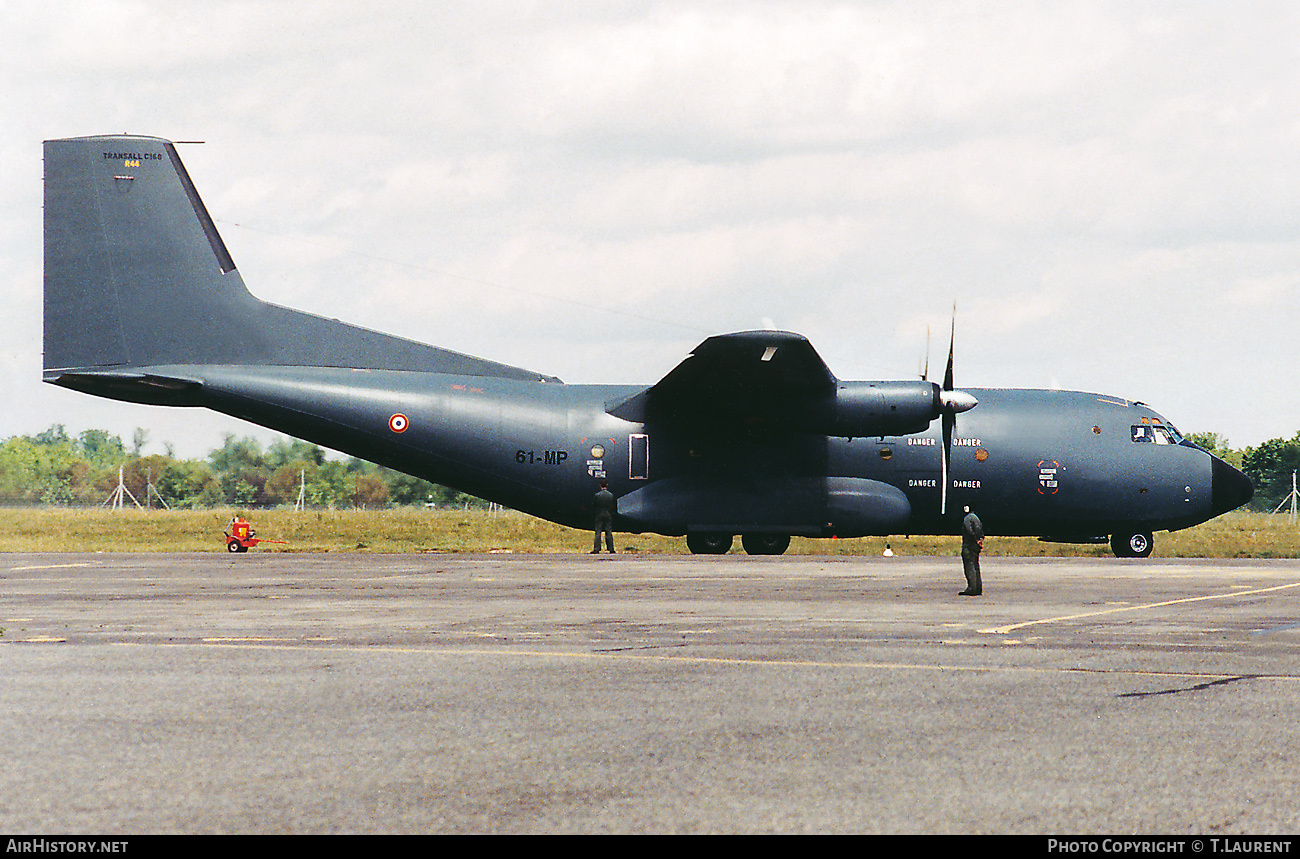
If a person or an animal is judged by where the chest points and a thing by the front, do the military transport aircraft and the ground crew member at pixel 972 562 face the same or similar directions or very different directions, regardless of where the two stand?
very different directions

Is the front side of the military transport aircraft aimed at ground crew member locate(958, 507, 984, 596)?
no

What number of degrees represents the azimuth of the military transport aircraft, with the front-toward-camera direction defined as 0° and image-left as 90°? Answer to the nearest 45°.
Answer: approximately 270°

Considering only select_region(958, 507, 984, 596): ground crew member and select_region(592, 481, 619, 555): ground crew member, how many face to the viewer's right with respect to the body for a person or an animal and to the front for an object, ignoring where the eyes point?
0

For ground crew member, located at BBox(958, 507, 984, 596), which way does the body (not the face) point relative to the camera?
to the viewer's left

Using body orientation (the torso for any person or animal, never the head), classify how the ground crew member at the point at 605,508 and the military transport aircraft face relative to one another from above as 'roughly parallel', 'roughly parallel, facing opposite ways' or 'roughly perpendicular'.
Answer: roughly perpendicular

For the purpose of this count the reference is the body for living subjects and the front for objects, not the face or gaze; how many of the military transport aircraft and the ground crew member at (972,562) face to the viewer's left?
1

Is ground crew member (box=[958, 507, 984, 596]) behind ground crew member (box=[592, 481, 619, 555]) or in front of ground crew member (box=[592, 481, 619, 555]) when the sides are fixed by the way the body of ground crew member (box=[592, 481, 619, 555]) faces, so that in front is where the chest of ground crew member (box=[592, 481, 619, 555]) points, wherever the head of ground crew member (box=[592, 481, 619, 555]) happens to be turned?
behind

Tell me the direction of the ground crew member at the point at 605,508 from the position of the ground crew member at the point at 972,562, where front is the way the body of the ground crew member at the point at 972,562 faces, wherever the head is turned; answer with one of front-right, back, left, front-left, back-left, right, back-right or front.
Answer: front-right

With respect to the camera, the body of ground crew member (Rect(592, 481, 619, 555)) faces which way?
away from the camera
